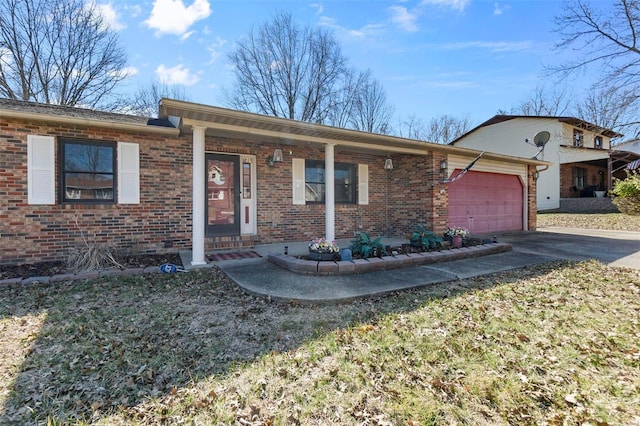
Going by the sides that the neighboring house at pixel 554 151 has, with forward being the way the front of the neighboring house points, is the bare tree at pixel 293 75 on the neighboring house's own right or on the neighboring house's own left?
on the neighboring house's own right

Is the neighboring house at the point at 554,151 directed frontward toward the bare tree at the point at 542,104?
no

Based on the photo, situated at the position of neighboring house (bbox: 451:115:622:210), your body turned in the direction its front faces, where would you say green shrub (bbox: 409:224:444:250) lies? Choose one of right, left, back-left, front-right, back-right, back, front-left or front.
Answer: front-right

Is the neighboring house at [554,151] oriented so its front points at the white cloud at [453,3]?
no

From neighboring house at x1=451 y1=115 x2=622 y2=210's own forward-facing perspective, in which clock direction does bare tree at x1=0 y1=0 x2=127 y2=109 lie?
The bare tree is roughly at 3 o'clock from the neighboring house.

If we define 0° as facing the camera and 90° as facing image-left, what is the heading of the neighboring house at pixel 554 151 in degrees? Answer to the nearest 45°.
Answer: approximately 315°

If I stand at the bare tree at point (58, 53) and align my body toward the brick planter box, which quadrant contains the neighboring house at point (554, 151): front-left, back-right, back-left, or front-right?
front-left

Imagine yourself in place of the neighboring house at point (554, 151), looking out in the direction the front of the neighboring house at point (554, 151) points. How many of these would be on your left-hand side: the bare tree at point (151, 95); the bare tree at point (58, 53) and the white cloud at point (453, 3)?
0

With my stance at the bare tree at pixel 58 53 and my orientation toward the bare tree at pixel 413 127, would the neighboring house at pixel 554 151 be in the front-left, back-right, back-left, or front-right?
front-right

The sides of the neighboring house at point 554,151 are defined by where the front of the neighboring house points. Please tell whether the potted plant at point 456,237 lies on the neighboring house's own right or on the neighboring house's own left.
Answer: on the neighboring house's own right

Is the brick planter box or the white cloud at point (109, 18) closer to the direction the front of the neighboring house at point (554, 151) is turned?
the brick planter box

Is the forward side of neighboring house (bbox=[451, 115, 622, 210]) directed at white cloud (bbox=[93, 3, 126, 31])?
no

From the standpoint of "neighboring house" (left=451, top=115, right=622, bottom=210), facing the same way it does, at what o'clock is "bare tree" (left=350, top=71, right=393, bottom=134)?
The bare tree is roughly at 4 o'clock from the neighboring house.
